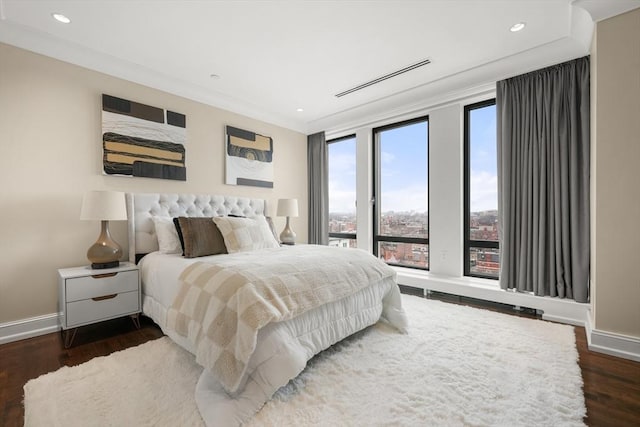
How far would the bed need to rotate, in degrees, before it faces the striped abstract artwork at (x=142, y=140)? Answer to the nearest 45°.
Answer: approximately 180°

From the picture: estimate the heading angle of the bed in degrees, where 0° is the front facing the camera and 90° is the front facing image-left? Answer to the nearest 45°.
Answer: approximately 315°

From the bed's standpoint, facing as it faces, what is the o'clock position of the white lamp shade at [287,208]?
The white lamp shade is roughly at 8 o'clock from the bed.

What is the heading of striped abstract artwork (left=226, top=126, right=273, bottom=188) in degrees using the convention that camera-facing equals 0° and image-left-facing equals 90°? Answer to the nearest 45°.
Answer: approximately 315°

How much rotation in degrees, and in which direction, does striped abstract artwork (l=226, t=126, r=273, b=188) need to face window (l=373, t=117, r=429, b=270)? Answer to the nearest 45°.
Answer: approximately 45° to its left

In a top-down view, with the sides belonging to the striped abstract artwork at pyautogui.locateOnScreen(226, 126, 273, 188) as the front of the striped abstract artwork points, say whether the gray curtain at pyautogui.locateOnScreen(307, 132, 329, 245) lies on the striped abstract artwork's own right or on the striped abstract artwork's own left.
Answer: on the striped abstract artwork's own left

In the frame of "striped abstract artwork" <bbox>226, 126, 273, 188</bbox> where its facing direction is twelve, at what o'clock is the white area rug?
The white area rug is roughly at 1 o'clock from the striped abstract artwork.

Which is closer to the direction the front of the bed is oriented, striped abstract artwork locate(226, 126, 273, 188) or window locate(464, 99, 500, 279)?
the window
